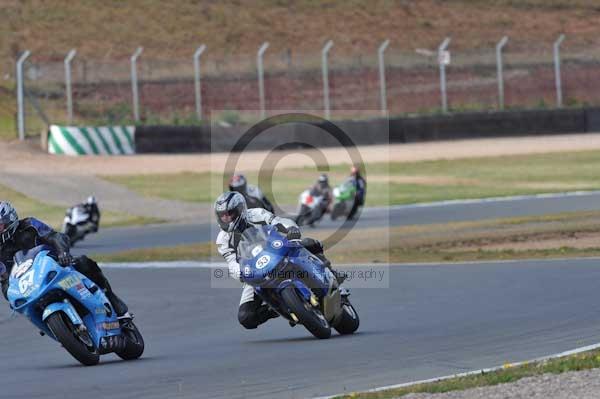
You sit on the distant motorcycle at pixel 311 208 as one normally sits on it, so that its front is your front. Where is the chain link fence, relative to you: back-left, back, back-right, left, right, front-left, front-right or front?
back-right

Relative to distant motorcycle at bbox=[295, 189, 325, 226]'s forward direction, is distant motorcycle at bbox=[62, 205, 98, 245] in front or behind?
in front

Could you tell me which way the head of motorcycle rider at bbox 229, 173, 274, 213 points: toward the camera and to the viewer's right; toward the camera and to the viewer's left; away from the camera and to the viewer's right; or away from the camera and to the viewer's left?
toward the camera and to the viewer's left

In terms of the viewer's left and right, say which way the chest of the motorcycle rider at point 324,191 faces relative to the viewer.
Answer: facing the viewer and to the left of the viewer

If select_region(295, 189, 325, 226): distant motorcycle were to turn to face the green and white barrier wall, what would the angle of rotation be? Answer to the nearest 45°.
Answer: approximately 90° to its right

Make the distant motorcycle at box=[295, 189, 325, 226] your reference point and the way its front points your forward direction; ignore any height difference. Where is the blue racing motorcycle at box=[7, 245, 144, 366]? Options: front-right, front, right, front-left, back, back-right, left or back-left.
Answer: front-left

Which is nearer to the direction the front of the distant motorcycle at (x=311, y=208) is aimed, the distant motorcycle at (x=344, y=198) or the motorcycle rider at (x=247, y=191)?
the motorcycle rider

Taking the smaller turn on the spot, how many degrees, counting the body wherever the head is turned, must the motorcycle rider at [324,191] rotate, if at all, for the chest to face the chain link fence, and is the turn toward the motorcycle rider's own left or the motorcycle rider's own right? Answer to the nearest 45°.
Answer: approximately 135° to the motorcycle rider's own right

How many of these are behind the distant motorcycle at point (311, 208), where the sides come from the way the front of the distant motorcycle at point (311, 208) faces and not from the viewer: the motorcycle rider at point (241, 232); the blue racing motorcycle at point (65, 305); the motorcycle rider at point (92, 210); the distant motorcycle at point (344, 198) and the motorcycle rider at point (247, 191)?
1
